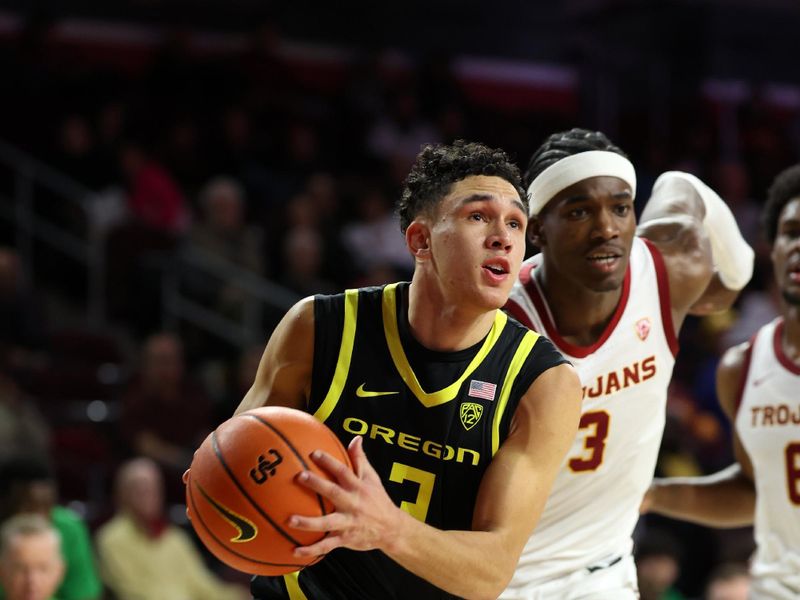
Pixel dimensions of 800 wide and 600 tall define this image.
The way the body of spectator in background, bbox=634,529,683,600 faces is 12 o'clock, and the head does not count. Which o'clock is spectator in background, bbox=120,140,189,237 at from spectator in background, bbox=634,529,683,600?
spectator in background, bbox=120,140,189,237 is roughly at 4 o'clock from spectator in background, bbox=634,529,683,600.

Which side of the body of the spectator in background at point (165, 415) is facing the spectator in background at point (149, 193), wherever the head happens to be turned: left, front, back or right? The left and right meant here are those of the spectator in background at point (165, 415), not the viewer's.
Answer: back

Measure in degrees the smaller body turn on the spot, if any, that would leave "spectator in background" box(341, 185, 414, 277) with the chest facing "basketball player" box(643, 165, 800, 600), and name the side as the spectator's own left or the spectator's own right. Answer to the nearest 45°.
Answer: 0° — they already face them

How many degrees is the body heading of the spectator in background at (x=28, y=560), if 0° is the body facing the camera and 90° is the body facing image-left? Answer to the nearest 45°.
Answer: approximately 0°

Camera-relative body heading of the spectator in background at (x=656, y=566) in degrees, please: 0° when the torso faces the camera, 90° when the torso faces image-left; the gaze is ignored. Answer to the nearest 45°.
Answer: approximately 0°

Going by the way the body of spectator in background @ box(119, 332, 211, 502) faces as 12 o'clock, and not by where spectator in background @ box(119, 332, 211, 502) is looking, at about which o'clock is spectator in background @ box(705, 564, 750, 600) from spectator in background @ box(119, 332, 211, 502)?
spectator in background @ box(705, 564, 750, 600) is roughly at 10 o'clock from spectator in background @ box(119, 332, 211, 502).

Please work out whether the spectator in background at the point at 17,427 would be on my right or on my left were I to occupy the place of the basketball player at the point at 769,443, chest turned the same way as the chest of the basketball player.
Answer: on my right
